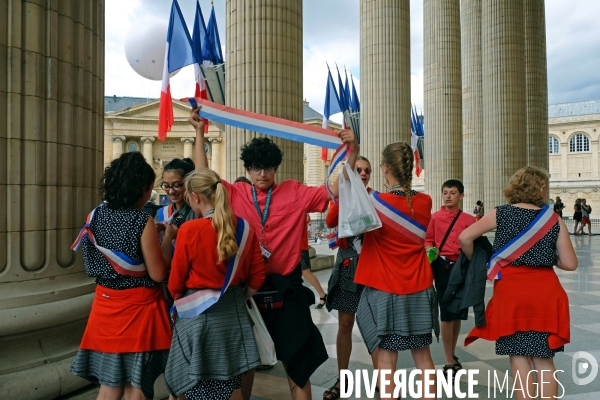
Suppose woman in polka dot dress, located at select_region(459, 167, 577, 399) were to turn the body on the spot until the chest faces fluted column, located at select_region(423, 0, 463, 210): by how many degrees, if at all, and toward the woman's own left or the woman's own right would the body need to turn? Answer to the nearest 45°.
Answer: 0° — they already face it

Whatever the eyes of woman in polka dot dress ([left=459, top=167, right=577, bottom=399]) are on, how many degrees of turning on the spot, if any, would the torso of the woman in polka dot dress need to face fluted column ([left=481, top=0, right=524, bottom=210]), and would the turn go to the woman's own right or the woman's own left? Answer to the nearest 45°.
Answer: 0° — they already face it

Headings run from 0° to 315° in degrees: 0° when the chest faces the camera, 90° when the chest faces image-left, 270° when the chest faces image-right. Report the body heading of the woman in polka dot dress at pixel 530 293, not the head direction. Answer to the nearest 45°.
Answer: approximately 180°

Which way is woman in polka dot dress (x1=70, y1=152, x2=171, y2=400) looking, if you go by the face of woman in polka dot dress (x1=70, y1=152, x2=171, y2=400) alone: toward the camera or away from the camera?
away from the camera

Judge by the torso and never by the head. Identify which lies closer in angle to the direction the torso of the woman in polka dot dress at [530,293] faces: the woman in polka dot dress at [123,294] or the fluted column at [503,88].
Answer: the fluted column

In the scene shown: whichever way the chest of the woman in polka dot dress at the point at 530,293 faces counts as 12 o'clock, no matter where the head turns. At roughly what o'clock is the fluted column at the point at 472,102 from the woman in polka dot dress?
The fluted column is roughly at 12 o'clock from the woman in polka dot dress.

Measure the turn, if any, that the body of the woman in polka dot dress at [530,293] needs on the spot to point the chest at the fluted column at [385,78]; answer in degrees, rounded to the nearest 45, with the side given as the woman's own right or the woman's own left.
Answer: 0° — they already face it

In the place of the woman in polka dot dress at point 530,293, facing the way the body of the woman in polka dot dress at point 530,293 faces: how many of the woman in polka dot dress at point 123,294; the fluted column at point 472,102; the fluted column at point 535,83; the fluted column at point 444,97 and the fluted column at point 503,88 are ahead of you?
4

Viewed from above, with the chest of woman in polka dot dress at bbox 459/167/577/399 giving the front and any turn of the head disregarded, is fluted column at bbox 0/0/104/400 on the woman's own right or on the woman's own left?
on the woman's own left

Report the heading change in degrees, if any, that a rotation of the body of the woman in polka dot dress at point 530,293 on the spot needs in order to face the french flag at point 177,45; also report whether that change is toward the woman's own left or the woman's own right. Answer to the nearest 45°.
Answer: approximately 45° to the woman's own left

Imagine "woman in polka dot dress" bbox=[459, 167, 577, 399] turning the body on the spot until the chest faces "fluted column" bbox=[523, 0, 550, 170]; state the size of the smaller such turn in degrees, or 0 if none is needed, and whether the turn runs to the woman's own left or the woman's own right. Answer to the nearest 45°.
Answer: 0° — they already face it
